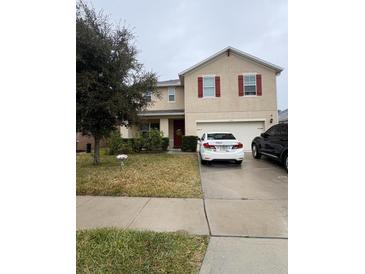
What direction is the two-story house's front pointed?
toward the camera

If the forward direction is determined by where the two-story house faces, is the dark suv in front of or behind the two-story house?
in front

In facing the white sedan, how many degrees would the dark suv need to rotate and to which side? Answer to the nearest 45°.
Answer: approximately 45° to its left

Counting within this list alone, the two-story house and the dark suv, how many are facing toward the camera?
1

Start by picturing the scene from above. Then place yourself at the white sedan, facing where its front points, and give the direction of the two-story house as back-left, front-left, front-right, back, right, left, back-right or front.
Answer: front

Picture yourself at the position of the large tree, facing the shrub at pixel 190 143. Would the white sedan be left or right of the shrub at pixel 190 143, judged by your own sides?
right

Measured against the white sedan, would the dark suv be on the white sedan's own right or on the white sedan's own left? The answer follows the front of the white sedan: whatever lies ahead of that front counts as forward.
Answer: on the white sedan's own right

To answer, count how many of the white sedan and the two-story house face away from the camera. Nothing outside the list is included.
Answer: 1

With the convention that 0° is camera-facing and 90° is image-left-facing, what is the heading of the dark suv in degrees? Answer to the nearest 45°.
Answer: approximately 135°

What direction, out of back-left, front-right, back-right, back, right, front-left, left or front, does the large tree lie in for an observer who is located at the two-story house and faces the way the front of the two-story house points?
front-right

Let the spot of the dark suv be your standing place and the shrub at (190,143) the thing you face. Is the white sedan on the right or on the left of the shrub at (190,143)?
left

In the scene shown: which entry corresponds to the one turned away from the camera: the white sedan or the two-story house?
the white sedan

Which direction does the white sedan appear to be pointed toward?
away from the camera
